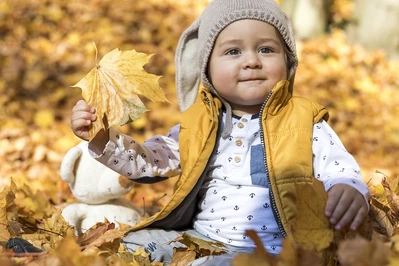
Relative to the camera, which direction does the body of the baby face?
toward the camera

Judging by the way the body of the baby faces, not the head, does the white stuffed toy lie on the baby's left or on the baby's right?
on the baby's right

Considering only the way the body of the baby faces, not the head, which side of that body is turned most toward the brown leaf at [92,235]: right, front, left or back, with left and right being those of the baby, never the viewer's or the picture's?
right
